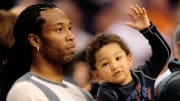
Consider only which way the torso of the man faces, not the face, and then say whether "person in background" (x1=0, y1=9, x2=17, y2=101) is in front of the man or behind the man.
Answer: behind

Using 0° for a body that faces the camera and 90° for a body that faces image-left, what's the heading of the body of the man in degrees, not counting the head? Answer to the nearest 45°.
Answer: approximately 315°
